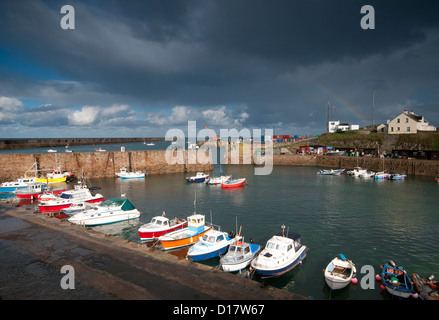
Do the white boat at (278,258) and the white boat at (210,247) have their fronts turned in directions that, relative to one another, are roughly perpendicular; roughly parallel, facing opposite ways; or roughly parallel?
roughly parallel
